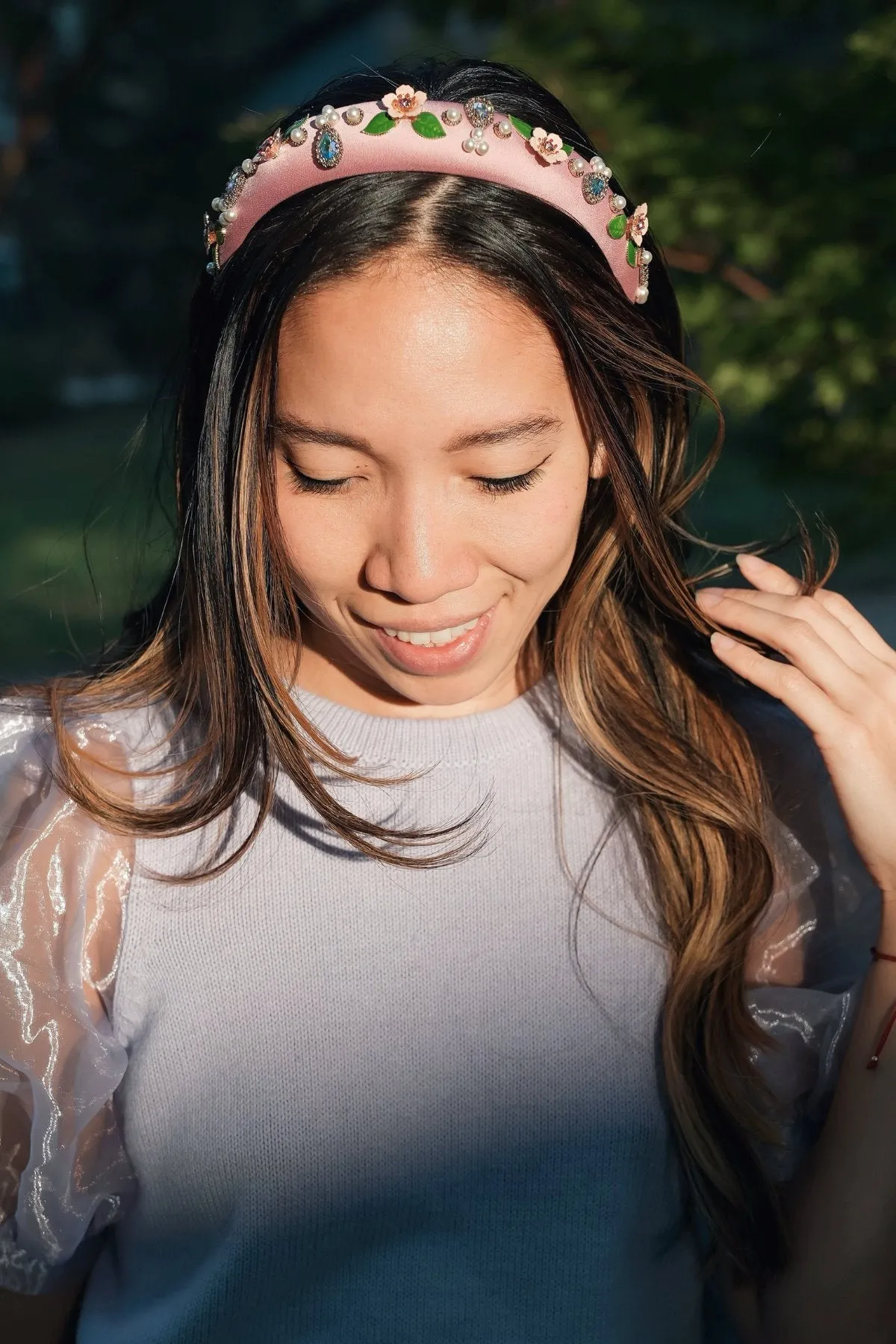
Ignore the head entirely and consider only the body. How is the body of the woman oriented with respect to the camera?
toward the camera

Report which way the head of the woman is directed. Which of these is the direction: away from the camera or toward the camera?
toward the camera
